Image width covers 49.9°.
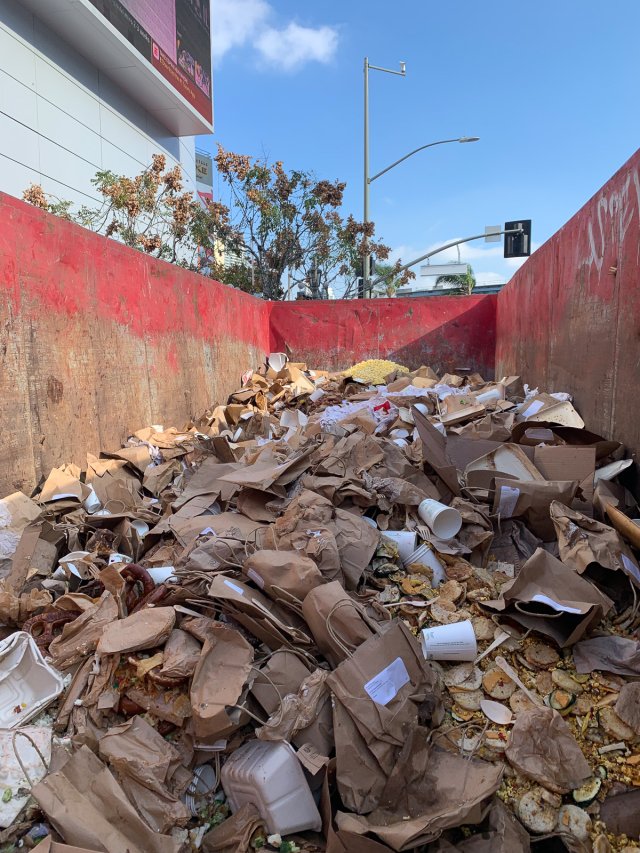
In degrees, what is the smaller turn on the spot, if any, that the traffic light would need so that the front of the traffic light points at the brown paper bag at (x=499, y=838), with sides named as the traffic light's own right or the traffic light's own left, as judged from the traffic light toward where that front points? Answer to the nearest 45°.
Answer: approximately 180°

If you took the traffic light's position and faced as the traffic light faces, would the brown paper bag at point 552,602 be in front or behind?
behind

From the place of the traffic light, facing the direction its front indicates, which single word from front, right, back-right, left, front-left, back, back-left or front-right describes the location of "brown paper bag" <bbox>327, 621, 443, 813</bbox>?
back

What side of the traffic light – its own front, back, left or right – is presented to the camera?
back

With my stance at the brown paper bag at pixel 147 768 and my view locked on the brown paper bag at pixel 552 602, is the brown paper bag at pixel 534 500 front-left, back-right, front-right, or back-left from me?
front-left

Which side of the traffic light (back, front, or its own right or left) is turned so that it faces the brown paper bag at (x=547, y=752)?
back

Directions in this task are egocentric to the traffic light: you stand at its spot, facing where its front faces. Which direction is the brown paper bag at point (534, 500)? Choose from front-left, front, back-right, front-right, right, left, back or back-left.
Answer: back

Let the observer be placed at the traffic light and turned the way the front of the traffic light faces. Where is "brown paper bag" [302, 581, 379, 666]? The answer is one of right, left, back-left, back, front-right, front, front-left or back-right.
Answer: back

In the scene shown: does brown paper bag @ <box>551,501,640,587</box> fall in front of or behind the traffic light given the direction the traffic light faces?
behind

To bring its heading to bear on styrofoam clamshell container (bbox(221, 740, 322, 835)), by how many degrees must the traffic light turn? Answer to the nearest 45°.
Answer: approximately 180°

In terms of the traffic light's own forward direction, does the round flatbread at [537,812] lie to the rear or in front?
to the rear

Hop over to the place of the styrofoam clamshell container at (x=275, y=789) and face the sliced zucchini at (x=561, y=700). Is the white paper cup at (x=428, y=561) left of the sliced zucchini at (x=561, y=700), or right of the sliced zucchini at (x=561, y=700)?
left

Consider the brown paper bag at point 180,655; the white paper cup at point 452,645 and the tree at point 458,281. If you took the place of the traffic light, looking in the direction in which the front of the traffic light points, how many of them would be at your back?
2

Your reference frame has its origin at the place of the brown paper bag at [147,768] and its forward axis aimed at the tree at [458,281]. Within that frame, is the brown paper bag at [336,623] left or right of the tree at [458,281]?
right

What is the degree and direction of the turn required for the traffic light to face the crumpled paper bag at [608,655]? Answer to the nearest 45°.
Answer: approximately 180°

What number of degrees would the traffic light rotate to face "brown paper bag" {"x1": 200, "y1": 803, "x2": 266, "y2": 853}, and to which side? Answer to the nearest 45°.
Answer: approximately 180°
